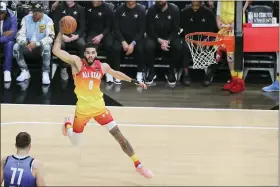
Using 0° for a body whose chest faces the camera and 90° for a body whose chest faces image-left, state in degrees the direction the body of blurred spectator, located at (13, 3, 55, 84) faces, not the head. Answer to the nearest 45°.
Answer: approximately 0°

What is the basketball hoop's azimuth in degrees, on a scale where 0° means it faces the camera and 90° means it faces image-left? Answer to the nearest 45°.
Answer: approximately 90°

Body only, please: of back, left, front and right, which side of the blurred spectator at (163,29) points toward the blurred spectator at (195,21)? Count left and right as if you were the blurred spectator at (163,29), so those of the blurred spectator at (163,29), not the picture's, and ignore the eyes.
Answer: left

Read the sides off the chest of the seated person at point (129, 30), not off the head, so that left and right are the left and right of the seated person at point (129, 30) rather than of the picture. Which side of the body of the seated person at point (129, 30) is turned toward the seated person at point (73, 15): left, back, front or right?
right

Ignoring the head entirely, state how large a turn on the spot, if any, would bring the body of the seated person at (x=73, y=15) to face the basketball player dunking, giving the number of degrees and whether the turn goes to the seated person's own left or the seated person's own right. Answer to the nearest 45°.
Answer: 0° — they already face them

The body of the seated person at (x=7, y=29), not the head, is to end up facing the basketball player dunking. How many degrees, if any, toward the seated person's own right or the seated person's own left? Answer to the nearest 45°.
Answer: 0° — they already face them

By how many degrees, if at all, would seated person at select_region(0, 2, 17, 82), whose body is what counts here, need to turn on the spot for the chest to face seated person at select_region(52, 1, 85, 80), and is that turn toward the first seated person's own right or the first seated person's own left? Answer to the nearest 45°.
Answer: approximately 90° to the first seated person's own left

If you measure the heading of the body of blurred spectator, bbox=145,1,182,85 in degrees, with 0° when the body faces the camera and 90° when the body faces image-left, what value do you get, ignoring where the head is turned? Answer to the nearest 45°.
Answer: approximately 0°
